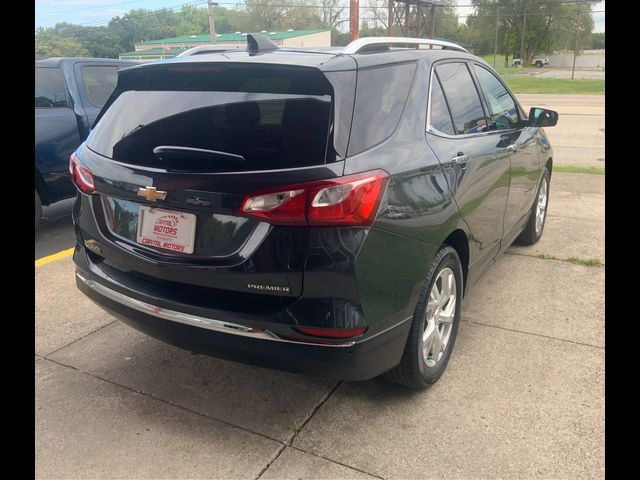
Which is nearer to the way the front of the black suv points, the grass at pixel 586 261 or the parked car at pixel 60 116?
the grass

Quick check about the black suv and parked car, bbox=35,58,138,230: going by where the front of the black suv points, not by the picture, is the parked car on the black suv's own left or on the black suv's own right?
on the black suv's own left

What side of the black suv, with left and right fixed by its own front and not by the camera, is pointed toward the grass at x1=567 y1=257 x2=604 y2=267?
right

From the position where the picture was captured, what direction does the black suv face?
facing away from the viewer and to the right of the viewer
